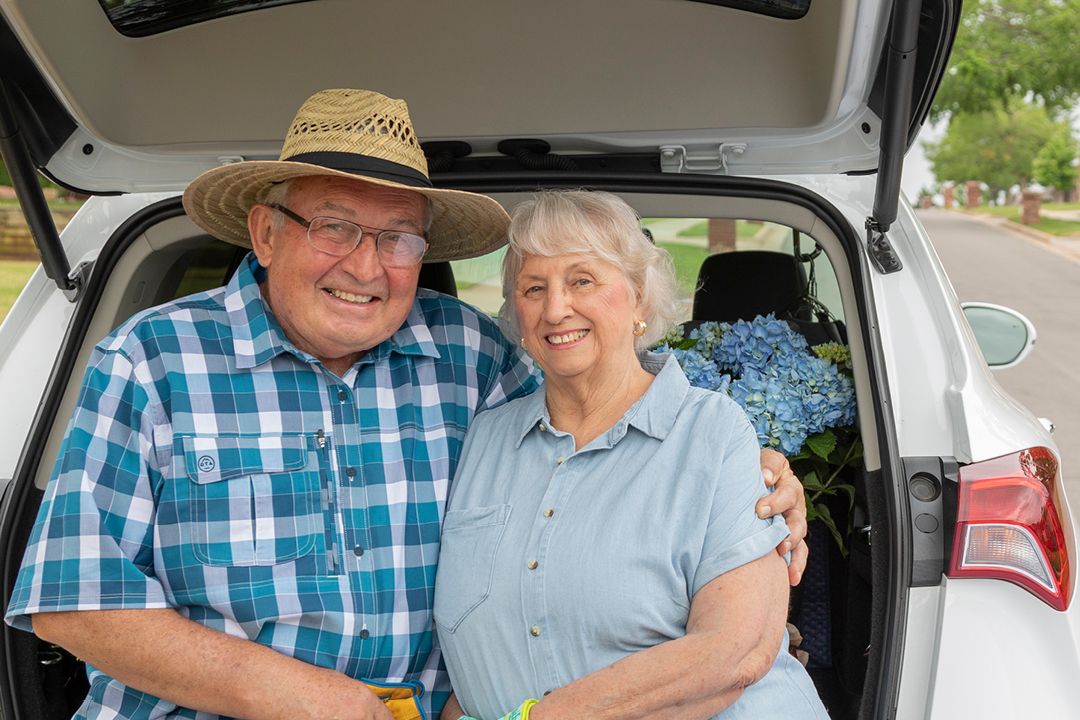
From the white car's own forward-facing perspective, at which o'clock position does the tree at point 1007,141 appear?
The tree is roughly at 1 o'clock from the white car.

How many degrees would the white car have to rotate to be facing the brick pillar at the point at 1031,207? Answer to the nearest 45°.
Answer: approximately 45° to its right

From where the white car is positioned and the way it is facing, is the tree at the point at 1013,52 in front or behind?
in front

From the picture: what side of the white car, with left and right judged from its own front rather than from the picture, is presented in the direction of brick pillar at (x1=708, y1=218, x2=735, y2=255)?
front

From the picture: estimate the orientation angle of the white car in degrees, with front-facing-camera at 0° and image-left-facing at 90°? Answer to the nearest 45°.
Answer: approximately 180°

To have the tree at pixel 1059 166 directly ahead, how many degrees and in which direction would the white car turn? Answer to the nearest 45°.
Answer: approximately 45° to its right
